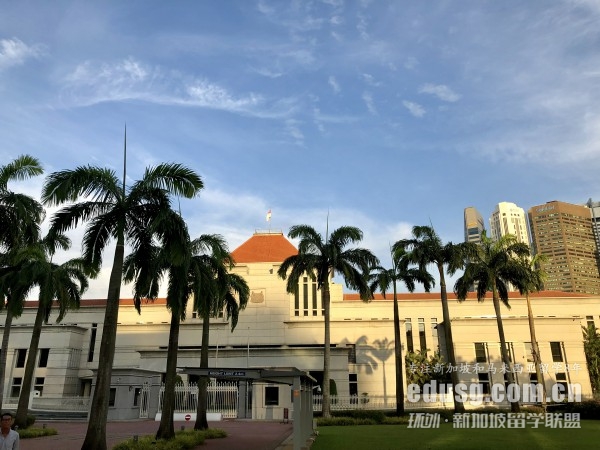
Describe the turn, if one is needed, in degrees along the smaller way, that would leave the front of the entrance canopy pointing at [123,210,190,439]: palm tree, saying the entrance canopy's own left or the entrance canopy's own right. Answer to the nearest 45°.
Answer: approximately 135° to the entrance canopy's own right

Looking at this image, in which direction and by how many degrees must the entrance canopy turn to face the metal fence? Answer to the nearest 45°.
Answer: approximately 180°

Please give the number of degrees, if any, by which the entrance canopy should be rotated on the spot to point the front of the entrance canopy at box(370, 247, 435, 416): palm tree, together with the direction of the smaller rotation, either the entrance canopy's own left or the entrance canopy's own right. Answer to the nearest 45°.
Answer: approximately 135° to the entrance canopy's own left

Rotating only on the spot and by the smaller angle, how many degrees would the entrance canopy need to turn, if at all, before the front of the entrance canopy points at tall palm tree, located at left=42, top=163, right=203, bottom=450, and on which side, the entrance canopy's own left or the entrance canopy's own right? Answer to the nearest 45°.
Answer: approximately 90° to the entrance canopy's own right

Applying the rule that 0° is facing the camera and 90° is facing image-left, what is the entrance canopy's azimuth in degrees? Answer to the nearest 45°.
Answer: approximately 0°

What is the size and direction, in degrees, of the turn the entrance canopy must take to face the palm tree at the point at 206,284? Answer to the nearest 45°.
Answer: approximately 135° to its right

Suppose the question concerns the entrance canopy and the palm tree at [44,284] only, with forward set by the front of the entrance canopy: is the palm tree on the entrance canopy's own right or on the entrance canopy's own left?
on the entrance canopy's own right

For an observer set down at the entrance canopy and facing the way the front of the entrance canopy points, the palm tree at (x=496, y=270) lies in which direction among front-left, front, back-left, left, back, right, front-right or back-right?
back-left

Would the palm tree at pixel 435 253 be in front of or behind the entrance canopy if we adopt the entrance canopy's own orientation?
behind
